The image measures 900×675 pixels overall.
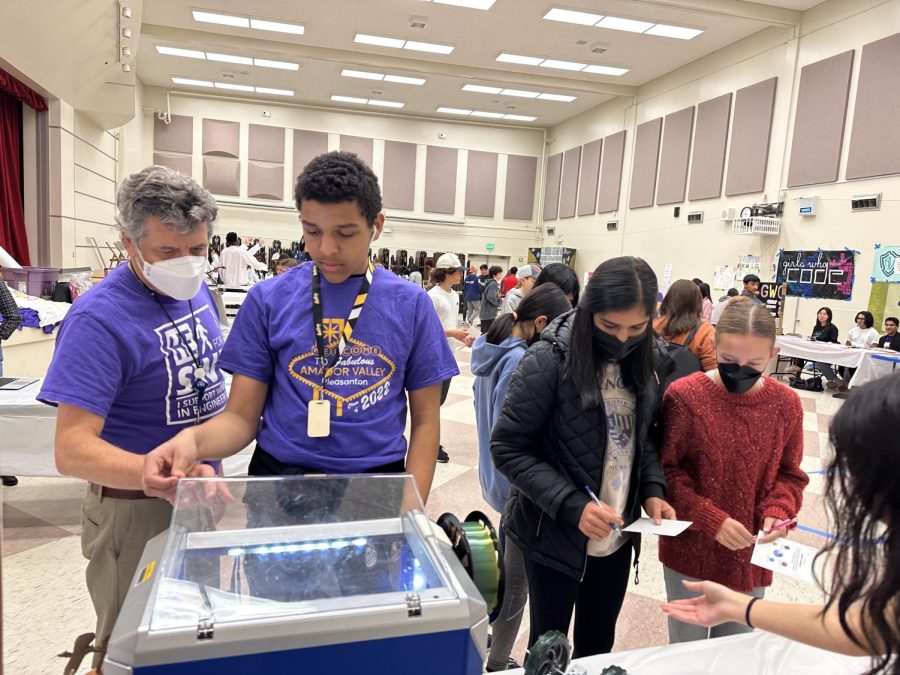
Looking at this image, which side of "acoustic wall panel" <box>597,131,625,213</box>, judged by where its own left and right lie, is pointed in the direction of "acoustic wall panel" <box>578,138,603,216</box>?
right

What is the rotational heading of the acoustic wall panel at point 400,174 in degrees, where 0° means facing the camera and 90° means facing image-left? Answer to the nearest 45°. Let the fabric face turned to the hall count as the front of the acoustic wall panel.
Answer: approximately 0°

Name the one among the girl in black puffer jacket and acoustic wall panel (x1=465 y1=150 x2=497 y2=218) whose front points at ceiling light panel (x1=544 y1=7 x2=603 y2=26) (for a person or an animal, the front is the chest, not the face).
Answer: the acoustic wall panel

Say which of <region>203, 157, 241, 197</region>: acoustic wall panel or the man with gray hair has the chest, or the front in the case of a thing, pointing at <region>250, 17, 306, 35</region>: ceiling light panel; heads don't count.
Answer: the acoustic wall panel

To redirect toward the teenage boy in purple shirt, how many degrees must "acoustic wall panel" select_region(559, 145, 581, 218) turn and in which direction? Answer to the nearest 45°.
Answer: approximately 45° to its left

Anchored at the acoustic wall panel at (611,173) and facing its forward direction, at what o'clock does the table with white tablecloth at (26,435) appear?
The table with white tablecloth is roughly at 11 o'clock from the acoustic wall panel.

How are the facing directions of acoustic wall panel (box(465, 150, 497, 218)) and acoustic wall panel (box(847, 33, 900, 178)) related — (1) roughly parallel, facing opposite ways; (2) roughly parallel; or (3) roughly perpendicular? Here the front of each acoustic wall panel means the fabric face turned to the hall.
roughly perpendicular
